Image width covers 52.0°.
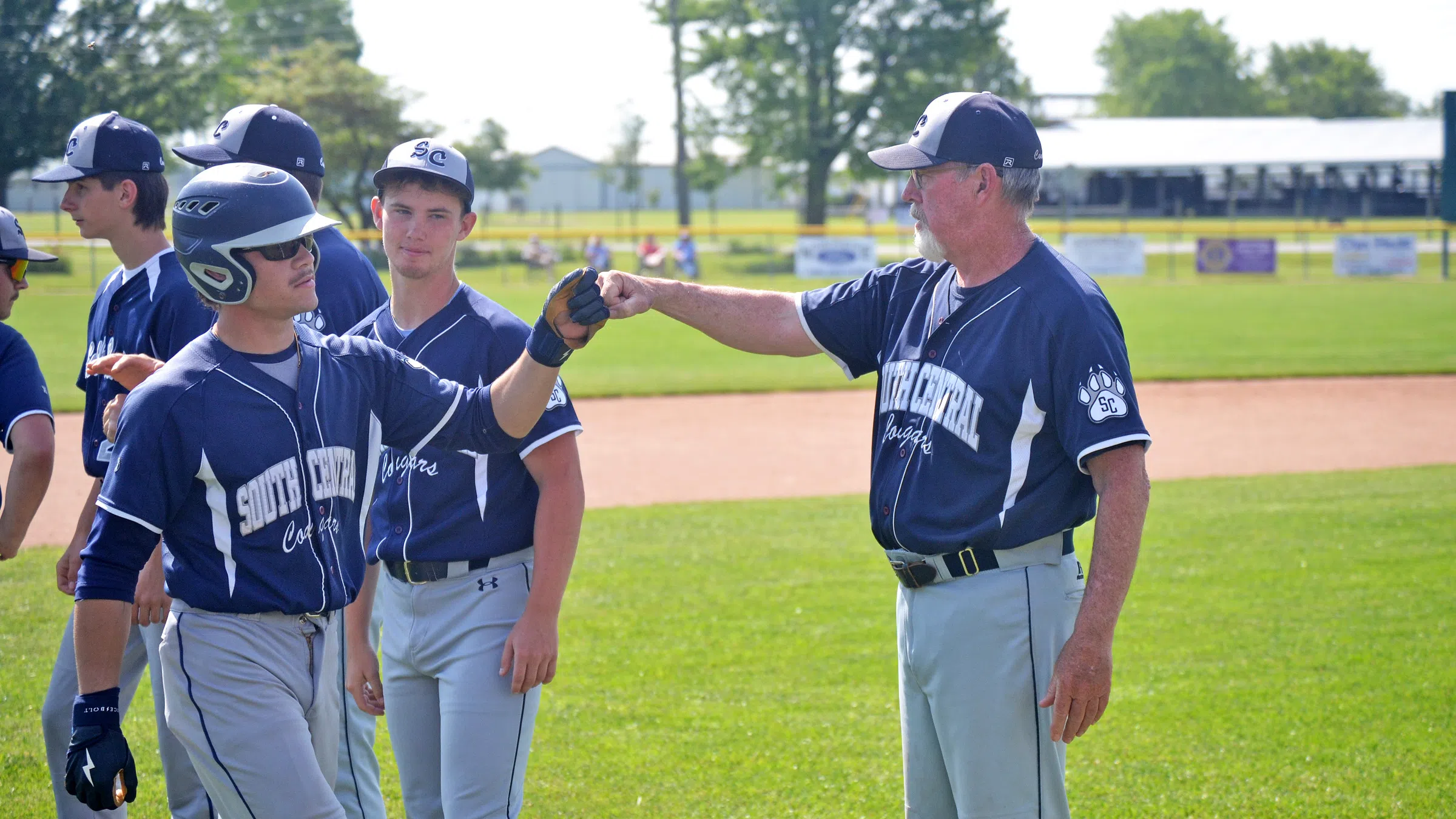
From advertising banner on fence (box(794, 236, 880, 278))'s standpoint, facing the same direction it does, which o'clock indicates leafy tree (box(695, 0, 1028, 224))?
The leafy tree is roughly at 6 o'clock from the advertising banner on fence.

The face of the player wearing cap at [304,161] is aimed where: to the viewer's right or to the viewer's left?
to the viewer's left

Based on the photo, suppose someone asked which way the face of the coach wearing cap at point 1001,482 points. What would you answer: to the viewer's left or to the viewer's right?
to the viewer's left

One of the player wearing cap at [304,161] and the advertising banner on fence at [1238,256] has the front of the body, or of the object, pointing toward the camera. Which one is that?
the advertising banner on fence

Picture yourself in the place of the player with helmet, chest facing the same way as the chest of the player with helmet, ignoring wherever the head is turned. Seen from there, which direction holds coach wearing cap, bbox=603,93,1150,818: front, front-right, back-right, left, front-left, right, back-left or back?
front-left

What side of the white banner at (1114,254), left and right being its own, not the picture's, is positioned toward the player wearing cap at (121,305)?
front

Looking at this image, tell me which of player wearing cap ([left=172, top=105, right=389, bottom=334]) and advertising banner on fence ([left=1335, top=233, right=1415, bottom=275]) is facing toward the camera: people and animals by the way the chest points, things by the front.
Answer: the advertising banner on fence

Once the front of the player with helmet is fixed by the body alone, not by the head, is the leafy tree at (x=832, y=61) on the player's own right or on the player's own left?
on the player's own left

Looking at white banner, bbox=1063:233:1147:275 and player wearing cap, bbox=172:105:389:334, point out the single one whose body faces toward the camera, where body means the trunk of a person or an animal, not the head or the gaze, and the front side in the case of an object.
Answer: the white banner

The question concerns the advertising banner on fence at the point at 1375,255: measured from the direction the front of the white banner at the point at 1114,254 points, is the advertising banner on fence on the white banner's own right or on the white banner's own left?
on the white banner's own left

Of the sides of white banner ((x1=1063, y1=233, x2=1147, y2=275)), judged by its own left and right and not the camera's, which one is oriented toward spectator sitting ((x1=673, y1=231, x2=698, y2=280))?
right

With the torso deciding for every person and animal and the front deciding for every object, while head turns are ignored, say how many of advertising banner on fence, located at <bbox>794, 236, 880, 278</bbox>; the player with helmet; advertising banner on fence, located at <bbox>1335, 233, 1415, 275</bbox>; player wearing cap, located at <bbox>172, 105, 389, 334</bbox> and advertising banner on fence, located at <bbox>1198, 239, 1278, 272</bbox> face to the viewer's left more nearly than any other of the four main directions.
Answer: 1

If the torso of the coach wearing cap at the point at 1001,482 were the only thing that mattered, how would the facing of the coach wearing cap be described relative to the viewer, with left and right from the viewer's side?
facing the viewer and to the left of the viewer

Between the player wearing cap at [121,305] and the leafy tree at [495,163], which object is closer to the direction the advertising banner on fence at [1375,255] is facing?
the player wearing cap

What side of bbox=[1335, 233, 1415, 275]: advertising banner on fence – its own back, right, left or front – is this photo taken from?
front

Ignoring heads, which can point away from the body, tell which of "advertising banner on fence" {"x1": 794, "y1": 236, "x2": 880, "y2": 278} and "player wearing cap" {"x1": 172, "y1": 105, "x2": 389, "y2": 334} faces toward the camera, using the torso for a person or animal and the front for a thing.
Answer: the advertising banner on fence

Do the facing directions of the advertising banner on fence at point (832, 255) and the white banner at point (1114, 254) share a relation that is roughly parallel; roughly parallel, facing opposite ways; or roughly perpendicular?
roughly parallel
